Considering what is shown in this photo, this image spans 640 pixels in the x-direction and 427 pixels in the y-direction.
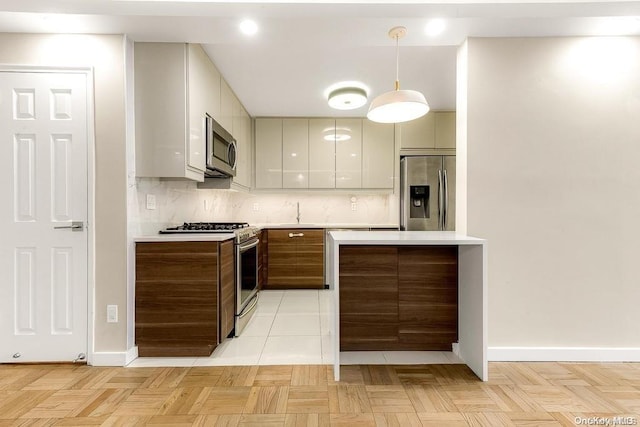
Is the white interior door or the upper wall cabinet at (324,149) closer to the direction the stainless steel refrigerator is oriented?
the white interior door

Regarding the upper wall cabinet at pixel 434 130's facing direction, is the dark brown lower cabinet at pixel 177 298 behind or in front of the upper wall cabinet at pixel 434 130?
in front

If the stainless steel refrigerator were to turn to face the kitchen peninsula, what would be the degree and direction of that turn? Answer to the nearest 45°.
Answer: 0° — it already faces it

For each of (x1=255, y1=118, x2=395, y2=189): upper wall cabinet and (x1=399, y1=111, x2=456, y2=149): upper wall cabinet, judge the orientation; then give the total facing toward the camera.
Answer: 2

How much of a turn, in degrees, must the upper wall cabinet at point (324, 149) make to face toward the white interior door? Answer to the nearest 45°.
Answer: approximately 45° to its right

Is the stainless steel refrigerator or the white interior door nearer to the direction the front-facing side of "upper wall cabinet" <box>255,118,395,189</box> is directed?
the white interior door

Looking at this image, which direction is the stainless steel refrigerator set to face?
toward the camera

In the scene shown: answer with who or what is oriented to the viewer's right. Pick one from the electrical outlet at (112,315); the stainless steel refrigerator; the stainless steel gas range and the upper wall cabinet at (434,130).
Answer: the stainless steel gas range

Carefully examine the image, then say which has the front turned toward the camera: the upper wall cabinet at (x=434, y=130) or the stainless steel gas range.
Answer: the upper wall cabinet

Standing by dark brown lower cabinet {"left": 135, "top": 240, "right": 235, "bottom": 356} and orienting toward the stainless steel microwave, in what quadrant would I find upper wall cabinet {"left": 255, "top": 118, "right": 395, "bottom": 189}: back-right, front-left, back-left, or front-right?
front-right

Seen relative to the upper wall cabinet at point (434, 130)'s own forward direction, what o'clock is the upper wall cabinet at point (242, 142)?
the upper wall cabinet at point (242, 142) is roughly at 2 o'clock from the upper wall cabinet at point (434, 130).

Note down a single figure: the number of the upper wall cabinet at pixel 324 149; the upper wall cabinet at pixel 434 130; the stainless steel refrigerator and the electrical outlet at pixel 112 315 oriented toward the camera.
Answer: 4

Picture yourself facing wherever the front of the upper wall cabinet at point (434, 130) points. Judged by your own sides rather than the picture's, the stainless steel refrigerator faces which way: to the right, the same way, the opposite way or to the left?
the same way

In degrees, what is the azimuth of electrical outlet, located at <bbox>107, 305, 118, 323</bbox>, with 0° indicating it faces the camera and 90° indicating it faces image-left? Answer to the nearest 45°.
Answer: approximately 0°

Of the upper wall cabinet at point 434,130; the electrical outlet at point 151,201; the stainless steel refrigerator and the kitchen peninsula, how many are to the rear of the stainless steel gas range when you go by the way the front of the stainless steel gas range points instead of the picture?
1

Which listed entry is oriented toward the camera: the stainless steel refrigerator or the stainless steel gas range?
the stainless steel refrigerator

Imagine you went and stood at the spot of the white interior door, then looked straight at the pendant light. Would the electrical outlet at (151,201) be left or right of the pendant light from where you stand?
left

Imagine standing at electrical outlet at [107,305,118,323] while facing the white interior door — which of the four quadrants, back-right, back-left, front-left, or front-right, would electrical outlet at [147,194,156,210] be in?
back-right

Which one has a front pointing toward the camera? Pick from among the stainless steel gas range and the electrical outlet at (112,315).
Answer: the electrical outlet

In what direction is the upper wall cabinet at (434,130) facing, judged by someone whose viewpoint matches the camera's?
facing the viewer

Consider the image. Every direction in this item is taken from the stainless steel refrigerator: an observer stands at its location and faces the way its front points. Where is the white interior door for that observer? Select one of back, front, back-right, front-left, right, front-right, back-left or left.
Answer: front-right

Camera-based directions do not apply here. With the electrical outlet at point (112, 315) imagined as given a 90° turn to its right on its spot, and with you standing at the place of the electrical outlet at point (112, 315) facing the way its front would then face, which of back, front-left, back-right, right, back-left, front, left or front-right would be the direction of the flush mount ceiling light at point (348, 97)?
back
